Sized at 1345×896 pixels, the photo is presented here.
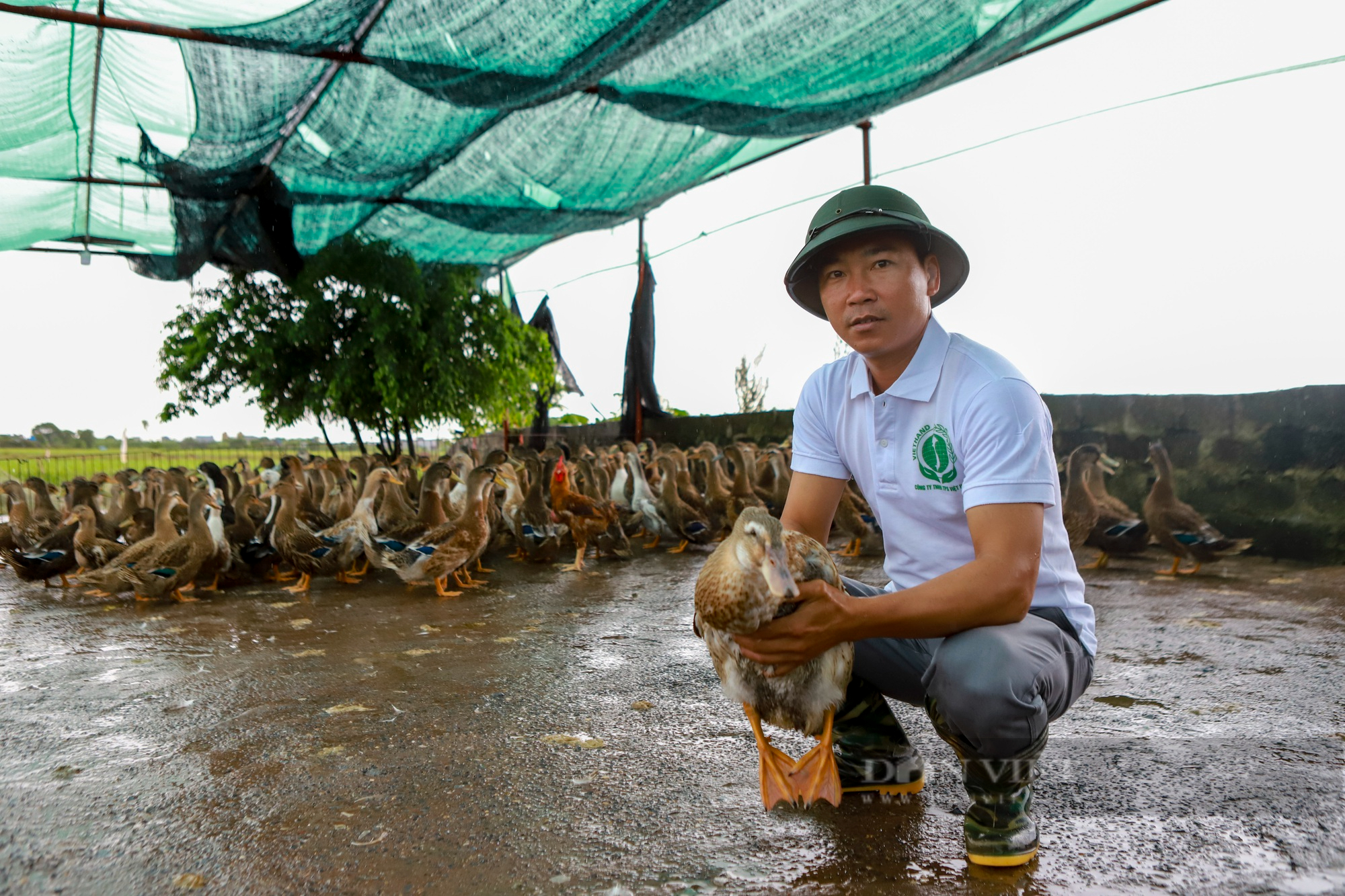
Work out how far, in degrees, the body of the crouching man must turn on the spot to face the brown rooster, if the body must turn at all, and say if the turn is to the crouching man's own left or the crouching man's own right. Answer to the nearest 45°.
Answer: approximately 90° to the crouching man's own right

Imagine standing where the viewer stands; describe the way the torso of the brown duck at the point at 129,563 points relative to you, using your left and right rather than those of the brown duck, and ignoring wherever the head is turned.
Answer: facing to the right of the viewer

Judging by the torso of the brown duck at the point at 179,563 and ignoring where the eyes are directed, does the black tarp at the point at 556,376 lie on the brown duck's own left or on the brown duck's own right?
on the brown duck's own left

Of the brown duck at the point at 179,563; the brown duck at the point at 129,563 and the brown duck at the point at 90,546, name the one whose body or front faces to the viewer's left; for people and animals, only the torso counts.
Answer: the brown duck at the point at 90,546

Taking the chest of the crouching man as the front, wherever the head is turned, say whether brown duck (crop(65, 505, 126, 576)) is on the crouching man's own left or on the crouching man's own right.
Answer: on the crouching man's own right

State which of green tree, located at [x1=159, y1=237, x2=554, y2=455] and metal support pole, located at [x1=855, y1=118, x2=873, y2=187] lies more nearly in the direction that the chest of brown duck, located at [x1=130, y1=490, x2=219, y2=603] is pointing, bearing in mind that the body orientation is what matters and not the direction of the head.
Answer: the metal support pole

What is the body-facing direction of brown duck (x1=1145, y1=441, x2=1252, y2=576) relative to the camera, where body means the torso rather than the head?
to the viewer's left

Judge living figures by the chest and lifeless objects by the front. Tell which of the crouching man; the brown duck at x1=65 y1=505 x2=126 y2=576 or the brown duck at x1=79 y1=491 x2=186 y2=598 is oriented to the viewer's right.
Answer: the brown duck at x1=79 y1=491 x2=186 y2=598

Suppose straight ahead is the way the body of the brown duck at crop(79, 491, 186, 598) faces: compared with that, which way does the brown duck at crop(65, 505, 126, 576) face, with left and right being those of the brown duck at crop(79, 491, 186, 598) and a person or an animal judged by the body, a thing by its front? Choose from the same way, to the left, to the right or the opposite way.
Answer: the opposite way

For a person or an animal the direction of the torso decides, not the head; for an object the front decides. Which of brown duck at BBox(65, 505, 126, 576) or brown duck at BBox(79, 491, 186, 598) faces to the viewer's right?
brown duck at BBox(79, 491, 186, 598)

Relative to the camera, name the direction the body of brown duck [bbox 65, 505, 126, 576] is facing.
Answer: to the viewer's left

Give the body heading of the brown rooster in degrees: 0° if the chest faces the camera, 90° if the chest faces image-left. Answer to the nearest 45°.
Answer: approximately 90°

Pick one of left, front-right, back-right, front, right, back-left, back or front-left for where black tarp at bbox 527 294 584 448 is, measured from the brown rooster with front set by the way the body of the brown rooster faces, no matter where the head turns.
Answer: right

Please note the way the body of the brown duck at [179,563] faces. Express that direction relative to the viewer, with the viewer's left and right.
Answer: facing to the right of the viewer
